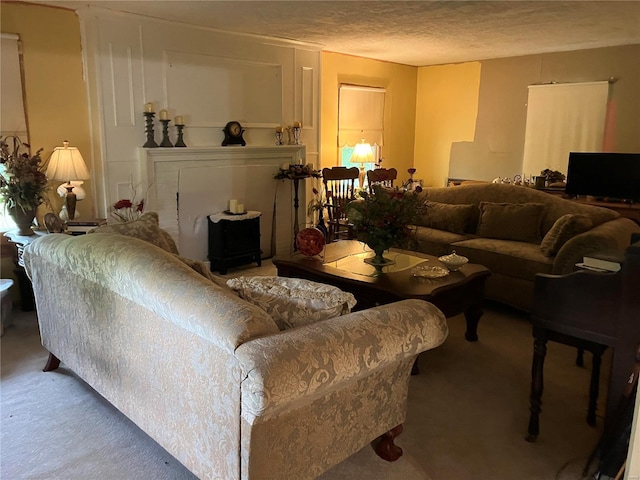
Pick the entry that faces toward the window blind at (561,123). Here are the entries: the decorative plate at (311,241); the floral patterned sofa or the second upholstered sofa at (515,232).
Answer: the floral patterned sofa

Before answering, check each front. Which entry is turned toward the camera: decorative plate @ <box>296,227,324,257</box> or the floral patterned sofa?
the decorative plate

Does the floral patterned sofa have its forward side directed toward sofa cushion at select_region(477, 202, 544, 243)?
yes

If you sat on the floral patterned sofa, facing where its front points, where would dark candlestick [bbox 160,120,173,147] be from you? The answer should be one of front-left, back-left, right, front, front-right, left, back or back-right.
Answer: front-left

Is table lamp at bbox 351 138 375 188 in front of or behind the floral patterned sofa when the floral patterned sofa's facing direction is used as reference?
in front

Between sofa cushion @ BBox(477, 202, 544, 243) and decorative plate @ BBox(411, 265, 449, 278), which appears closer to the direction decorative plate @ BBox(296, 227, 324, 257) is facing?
the decorative plate

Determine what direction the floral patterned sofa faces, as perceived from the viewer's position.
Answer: facing away from the viewer and to the right of the viewer

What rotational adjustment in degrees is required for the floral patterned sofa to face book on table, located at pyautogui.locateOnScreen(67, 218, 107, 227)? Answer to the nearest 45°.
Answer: approximately 90° to its left

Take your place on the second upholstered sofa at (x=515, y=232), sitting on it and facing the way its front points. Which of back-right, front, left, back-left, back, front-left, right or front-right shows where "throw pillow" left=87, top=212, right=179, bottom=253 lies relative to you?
front

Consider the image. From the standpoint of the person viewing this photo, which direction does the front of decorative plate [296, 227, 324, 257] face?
facing the viewer

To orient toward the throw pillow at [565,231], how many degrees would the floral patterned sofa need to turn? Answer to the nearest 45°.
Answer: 0° — it already faces it

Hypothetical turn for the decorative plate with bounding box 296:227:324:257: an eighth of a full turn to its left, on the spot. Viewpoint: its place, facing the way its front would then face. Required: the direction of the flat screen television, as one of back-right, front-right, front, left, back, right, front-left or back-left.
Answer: left

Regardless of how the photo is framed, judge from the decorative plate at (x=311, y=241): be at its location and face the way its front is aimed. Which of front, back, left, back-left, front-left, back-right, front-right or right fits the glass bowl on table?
left

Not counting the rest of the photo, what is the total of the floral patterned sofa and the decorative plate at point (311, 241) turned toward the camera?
1

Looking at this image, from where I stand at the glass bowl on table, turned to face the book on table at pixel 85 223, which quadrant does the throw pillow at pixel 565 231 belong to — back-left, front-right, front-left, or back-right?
back-right

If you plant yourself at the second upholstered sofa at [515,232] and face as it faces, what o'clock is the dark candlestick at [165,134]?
The dark candlestick is roughly at 1 o'clock from the second upholstered sofa.

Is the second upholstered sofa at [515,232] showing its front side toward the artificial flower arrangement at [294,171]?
no

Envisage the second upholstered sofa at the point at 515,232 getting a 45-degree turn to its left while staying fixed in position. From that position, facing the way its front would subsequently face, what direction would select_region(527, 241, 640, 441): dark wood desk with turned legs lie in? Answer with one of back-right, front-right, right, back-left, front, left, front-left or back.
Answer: front

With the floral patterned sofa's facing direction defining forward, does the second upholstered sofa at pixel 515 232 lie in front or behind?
in front

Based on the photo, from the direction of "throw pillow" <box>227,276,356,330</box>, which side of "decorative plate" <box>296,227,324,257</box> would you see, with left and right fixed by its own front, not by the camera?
front

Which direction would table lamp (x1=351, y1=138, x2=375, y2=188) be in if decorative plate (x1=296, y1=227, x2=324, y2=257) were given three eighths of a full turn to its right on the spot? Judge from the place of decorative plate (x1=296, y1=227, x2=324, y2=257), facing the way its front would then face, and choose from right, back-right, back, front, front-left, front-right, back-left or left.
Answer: front-right

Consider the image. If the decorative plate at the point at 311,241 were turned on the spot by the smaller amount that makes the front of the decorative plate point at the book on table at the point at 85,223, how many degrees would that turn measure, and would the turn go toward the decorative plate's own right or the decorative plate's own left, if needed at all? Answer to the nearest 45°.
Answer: approximately 90° to the decorative plate's own right
